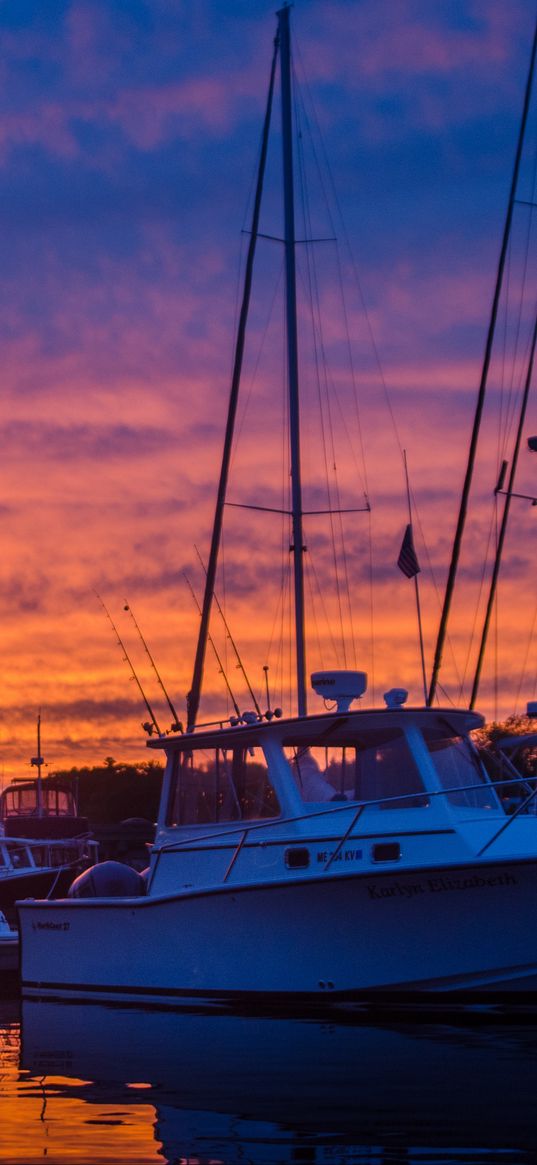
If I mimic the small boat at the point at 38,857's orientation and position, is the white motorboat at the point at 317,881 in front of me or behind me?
in front

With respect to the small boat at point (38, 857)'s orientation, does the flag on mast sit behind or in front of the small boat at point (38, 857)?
in front

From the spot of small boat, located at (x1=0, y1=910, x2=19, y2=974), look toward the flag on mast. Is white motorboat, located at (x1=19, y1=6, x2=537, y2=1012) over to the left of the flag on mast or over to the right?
right
